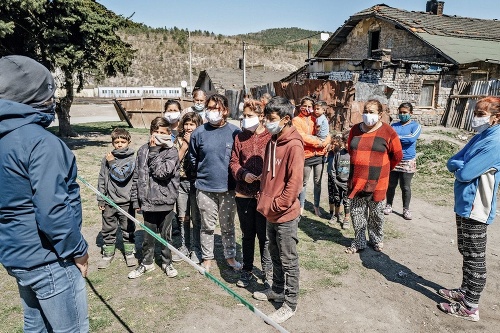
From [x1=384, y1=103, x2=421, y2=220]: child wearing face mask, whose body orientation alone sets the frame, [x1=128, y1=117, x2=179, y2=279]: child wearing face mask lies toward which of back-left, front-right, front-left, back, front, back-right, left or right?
front-right

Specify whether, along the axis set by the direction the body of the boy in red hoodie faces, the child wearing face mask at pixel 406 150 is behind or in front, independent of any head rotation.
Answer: behind

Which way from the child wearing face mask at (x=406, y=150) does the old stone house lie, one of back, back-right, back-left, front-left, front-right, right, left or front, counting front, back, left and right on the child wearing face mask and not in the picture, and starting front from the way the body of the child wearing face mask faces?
back

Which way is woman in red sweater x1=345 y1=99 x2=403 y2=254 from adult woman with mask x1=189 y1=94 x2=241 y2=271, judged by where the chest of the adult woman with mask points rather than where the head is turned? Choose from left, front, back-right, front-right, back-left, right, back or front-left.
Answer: left

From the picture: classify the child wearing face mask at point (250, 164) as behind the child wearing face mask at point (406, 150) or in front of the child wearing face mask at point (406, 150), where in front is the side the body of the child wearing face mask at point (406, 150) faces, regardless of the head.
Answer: in front

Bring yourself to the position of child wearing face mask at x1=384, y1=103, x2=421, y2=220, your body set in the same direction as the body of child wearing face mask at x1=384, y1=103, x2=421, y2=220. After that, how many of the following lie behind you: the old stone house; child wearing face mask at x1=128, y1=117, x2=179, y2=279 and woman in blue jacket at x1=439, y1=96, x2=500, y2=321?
1

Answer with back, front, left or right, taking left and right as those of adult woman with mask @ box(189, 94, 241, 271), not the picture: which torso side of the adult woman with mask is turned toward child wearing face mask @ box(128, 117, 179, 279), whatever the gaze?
right

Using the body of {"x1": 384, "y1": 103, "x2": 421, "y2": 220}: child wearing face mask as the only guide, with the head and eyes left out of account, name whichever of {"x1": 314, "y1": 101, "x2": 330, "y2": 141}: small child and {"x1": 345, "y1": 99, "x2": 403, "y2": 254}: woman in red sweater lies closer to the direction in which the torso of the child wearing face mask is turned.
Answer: the woman in red sweater

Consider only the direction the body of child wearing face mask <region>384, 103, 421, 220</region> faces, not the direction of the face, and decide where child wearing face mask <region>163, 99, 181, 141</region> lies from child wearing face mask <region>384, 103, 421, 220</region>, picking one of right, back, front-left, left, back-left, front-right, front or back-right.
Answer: front-right

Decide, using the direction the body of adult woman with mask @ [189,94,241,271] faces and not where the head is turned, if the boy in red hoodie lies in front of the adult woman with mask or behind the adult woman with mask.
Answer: in front

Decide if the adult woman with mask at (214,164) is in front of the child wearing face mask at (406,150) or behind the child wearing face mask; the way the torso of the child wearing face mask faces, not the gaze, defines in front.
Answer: in front

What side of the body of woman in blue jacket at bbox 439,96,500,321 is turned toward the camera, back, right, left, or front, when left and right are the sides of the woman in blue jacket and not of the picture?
left
